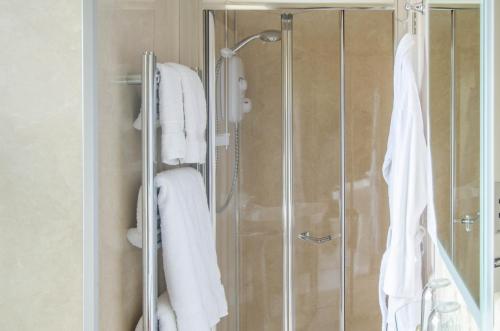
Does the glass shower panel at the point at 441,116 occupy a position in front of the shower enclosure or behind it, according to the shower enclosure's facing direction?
in front

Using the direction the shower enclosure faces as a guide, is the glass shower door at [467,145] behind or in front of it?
in front

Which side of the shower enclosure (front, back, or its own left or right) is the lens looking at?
front

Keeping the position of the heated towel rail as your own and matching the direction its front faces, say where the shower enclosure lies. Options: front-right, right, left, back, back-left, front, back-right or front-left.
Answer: front-left
